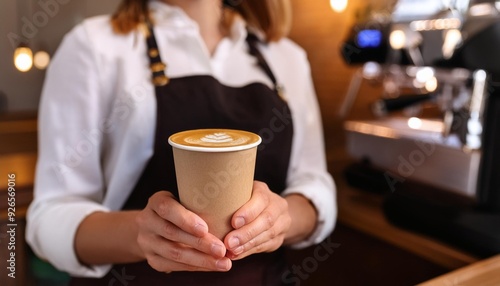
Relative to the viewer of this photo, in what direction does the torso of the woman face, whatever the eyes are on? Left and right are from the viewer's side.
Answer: facing the viewer and to the right of the viewer

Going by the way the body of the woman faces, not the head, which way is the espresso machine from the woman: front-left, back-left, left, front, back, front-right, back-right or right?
left

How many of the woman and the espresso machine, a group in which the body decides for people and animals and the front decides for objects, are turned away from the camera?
0

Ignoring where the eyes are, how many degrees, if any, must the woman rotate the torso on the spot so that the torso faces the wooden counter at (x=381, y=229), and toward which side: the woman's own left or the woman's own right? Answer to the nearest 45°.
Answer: approximately 90° to the woman's own left

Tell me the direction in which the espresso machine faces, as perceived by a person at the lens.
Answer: facing the viewer and to the left of the viewer
